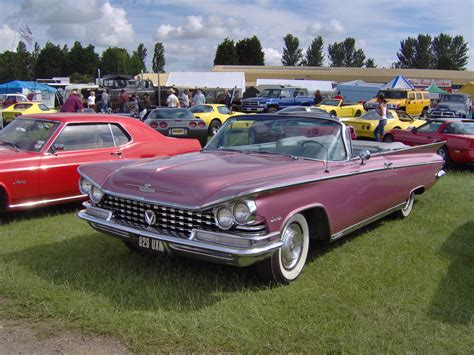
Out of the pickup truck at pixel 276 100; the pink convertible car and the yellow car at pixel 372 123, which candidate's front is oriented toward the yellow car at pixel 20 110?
the pickup truck

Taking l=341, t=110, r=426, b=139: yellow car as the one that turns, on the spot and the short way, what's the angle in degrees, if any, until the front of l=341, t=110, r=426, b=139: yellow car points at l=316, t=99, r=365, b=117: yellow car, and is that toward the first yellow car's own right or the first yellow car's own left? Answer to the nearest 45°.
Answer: approximately 45° to the first yellow car's own left

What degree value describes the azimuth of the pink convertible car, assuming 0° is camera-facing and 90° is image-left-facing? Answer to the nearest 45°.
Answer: approximately 45°

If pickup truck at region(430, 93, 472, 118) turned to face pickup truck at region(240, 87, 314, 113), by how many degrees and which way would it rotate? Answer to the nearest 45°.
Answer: approximately 45° to its right

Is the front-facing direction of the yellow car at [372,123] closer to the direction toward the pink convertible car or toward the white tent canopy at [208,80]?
the white tent canopy

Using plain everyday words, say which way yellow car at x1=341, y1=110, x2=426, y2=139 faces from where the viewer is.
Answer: facing away from the viewer and to the right of the viewer

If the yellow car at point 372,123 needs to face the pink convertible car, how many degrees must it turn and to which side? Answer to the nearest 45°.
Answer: approximately 135° to its right

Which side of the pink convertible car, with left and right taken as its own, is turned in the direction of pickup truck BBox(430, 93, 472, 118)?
back

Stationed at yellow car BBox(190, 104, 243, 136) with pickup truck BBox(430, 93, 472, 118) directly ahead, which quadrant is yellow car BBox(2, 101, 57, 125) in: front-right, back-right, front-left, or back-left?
back-left

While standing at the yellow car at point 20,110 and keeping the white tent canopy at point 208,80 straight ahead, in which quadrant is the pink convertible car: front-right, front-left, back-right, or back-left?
back-right
